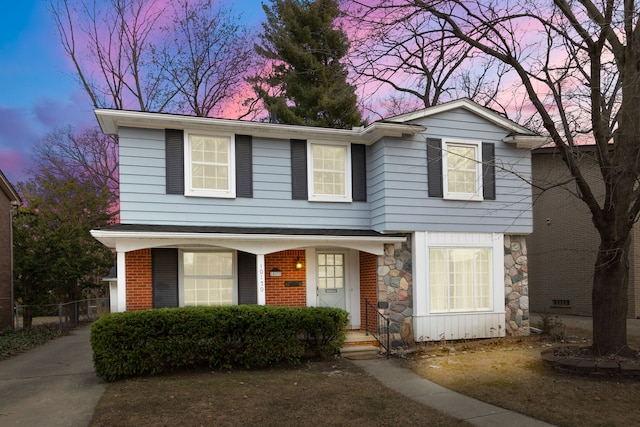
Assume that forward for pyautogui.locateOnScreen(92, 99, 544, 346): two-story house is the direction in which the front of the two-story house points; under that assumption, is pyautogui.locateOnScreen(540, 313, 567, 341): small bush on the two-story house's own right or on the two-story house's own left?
on the two-story house's own left

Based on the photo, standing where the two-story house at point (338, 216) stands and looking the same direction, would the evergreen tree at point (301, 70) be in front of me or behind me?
behind

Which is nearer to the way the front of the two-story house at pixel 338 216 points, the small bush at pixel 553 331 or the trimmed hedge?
the trimmed hedge

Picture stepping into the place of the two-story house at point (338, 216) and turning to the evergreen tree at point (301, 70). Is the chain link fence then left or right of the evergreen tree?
left

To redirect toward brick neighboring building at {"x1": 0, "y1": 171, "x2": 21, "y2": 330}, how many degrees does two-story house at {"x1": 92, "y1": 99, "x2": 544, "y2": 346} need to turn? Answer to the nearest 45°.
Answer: approximately 135° to its right

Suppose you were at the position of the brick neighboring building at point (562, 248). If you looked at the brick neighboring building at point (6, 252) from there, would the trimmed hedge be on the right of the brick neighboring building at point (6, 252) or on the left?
left

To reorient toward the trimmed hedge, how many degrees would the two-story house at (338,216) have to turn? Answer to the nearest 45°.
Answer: approximately 45° to its right

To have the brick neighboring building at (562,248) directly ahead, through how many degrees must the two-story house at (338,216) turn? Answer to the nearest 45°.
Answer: approximately 135° to its left

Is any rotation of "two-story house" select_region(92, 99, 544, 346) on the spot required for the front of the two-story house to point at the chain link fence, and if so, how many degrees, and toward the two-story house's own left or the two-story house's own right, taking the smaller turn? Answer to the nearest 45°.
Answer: approximately 135° to the two-story house's own right

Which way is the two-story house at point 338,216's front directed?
toward the camera
